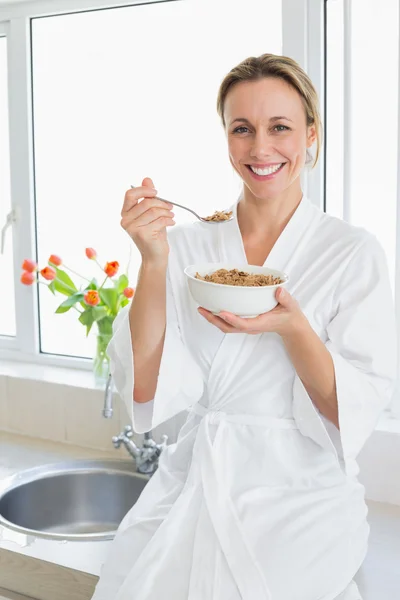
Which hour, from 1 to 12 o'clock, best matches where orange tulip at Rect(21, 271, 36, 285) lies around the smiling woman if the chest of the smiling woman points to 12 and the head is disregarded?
The orange tulip is roughly at 3 o'clock from the smiling woman.

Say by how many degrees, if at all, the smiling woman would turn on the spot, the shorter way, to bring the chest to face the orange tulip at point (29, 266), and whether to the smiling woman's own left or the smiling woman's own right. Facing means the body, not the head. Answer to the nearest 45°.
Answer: approximately 90° to the smiling woman's own right

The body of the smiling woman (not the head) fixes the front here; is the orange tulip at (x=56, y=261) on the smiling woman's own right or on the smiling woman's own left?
on the smiling woman's own right

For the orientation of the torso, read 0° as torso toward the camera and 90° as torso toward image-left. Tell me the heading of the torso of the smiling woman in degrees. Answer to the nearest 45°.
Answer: approximately 45°

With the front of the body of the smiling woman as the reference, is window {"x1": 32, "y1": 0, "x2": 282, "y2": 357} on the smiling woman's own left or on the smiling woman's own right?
on the smiling woman's own right

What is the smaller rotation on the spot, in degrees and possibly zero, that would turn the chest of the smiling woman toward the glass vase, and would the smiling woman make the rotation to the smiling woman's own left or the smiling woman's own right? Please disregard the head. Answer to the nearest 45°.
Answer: approximately 90° to the smiling woman's own right

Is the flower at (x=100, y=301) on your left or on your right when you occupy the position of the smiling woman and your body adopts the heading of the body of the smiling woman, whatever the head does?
on your right

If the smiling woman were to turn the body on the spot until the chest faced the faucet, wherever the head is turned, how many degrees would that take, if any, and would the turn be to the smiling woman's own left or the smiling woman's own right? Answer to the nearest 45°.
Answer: approximately 90° to the smiling woman's own right

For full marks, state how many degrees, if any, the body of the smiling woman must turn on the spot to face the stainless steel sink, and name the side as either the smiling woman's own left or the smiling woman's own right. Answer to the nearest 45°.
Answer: approximately 90° to the smiling woman's own right

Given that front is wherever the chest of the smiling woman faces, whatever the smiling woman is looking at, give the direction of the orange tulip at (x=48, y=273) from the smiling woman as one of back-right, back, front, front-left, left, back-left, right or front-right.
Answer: right
